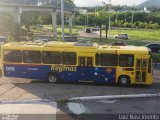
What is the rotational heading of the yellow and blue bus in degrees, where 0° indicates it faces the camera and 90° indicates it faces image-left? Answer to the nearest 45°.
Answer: approximately 270°
